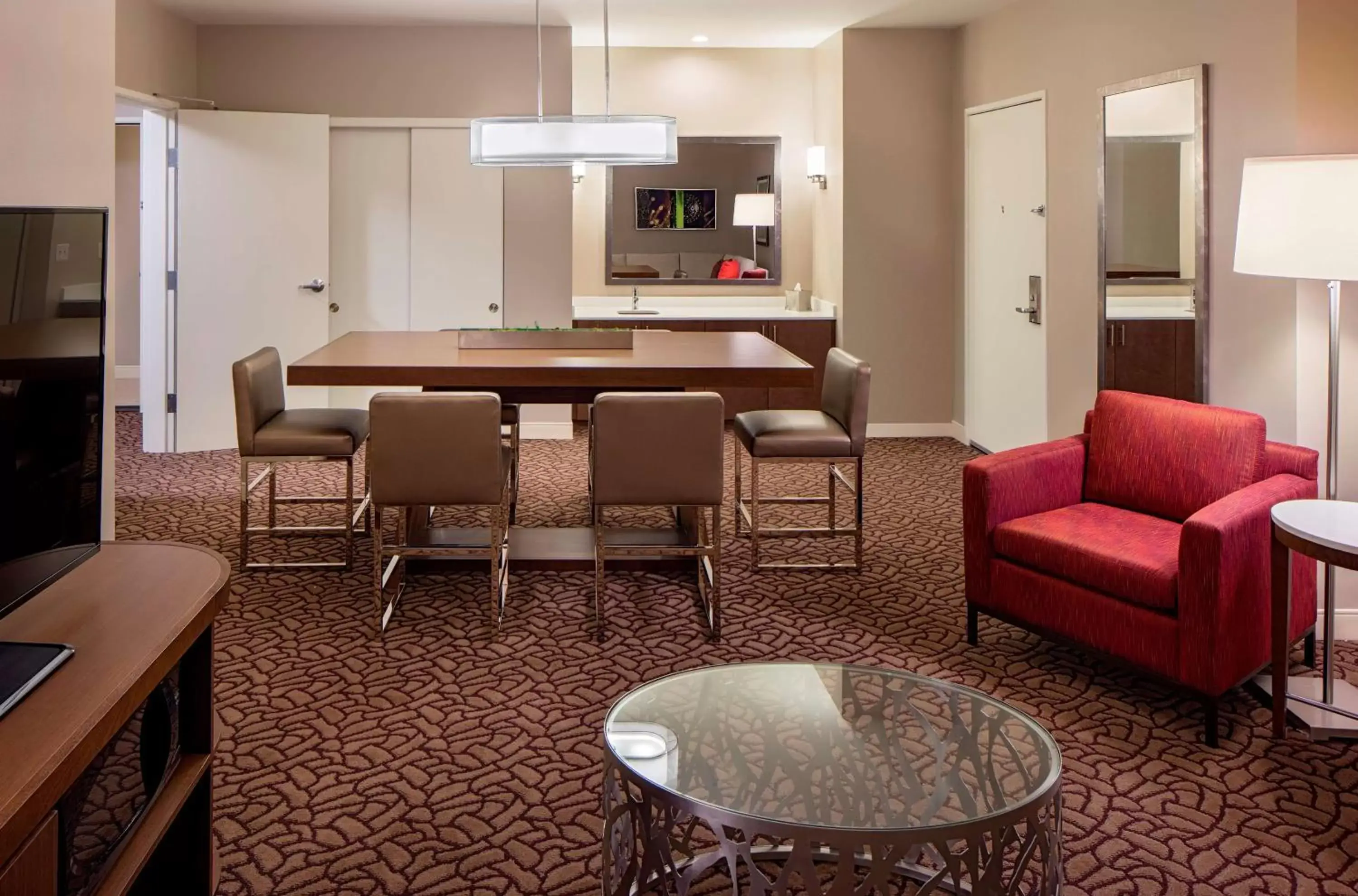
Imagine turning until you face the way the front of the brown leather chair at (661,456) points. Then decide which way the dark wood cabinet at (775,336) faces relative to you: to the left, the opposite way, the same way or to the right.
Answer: the opposite way

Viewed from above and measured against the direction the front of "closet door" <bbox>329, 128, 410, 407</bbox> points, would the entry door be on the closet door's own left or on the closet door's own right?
on the closet door's own left

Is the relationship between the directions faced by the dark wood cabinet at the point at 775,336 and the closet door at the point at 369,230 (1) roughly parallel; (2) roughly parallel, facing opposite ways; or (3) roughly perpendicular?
roughly parallel

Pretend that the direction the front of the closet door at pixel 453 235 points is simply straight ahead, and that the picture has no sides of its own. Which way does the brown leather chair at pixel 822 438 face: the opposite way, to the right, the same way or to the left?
to the right

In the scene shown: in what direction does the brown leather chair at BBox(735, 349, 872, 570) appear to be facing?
to the viewer's left

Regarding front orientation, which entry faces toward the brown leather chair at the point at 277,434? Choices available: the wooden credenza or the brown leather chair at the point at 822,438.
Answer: the brown leather chair at the point at 822,438

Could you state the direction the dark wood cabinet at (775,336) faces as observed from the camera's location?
facing the viewer

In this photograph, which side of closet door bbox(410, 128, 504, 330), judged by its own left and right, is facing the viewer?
front

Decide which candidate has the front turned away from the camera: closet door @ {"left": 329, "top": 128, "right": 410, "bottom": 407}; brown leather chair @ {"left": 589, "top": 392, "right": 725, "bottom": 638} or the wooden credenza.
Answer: the brown leather chair

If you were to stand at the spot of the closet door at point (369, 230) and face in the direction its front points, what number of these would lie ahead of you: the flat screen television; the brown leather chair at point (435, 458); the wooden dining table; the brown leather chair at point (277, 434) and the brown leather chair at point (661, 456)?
5

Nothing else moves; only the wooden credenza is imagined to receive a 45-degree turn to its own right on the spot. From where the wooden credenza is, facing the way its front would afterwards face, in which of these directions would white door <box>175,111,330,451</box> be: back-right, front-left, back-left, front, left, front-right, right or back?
back

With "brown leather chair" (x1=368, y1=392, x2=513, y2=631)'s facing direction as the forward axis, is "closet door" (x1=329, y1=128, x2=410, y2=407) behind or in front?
in front

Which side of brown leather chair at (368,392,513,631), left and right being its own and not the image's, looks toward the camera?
back

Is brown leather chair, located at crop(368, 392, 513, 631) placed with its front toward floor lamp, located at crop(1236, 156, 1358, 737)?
no

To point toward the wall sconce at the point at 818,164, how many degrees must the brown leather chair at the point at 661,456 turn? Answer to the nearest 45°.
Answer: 0° — it already faces it

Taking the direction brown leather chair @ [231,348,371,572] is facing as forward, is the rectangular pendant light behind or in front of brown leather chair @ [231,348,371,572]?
in front

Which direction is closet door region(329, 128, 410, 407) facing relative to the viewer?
toward the camera

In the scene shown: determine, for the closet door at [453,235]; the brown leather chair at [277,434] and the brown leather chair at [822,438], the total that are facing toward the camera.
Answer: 1
